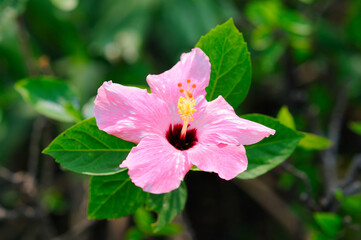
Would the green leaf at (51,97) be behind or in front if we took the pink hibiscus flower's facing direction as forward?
behind

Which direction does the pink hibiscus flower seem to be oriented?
toward the camera

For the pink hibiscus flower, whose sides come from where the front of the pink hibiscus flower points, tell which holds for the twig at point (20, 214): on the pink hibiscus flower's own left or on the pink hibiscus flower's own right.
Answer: on the pink hibiscus flower's own right
